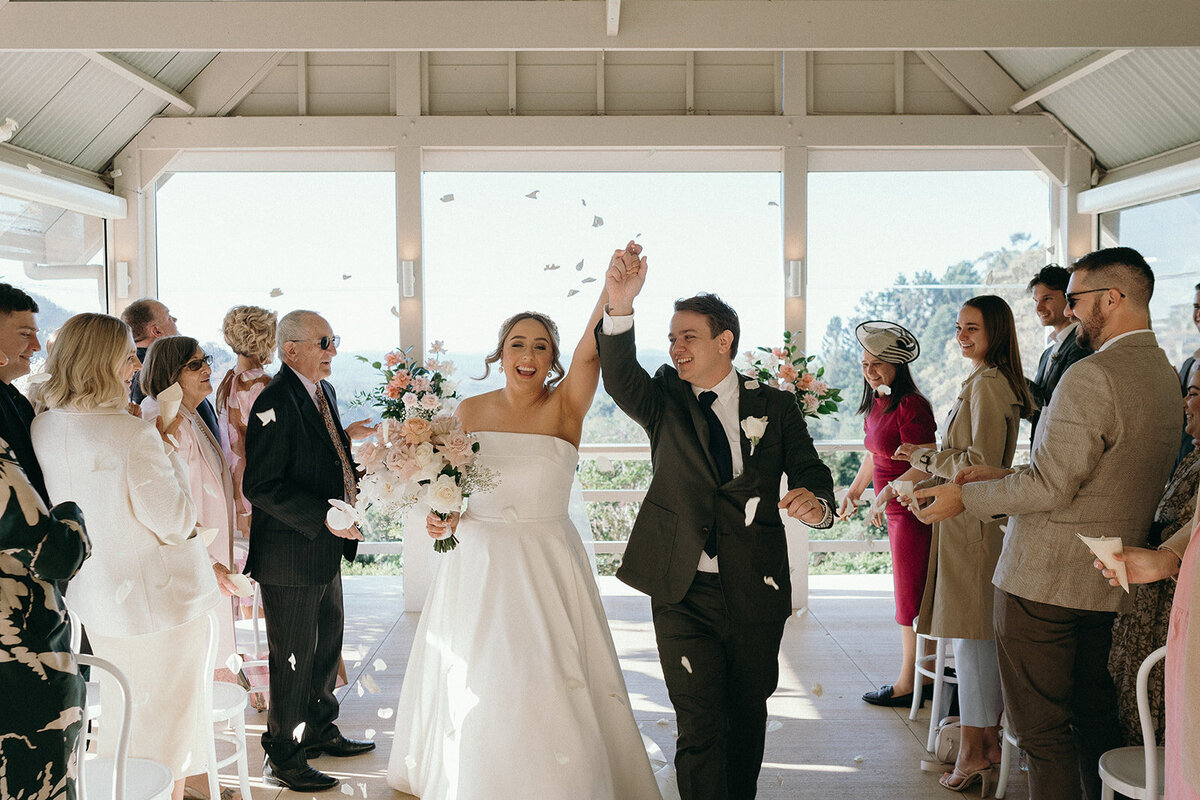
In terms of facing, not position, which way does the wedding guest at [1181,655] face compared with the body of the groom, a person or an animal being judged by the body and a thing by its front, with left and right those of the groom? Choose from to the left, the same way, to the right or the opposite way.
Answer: to the right

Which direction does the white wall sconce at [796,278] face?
toward the camera

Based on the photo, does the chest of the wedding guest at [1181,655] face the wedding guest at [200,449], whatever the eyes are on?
yes

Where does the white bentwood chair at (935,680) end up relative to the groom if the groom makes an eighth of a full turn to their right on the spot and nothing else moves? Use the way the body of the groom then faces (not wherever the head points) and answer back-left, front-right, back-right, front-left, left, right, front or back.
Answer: back

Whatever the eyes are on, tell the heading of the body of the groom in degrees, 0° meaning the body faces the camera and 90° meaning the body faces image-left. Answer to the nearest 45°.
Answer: approximately 0°

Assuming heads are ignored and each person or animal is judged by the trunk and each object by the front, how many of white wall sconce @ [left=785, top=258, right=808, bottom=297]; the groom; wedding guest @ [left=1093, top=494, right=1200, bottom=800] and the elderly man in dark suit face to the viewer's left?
1

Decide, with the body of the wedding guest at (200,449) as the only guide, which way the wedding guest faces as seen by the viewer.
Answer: to the viewer's right

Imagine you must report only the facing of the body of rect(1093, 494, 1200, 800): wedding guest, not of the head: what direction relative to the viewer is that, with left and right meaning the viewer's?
facing to the left of the viewer

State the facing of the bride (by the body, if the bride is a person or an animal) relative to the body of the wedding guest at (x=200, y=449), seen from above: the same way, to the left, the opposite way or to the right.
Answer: to the right

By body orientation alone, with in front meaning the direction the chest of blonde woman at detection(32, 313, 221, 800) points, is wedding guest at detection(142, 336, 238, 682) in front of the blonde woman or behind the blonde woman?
in front

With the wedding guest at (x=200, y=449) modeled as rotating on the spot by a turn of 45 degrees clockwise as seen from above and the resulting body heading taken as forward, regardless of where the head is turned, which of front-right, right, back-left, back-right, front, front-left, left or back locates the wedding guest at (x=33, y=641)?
front-right

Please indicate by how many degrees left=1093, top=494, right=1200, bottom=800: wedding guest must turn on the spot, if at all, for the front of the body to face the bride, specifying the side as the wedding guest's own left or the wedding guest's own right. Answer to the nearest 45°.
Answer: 0° — they already face them

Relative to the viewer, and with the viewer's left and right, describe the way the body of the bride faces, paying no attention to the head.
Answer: facing the viewer

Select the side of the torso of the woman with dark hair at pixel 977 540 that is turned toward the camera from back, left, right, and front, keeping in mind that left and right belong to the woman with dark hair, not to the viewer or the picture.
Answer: left

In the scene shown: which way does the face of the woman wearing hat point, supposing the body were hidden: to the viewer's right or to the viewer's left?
to the viewer's left

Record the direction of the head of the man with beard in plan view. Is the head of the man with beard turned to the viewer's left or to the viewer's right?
to the viewer's left

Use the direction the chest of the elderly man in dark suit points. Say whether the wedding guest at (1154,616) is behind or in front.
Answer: in front

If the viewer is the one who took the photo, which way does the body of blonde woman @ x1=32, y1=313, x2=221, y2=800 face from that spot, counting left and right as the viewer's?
facing away from the viewer and to the right of the viewer
